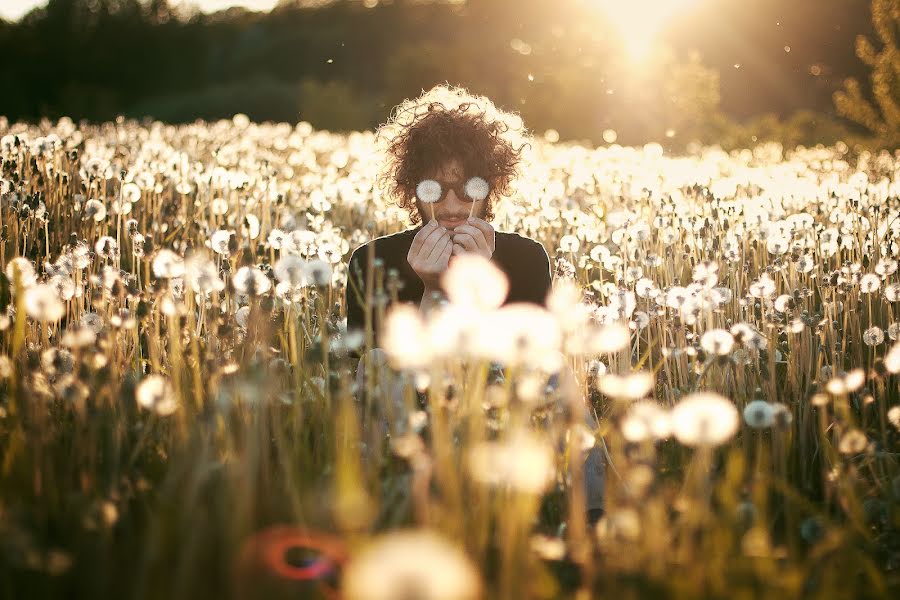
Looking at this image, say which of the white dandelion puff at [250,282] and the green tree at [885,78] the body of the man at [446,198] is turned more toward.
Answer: the white dandelion puff

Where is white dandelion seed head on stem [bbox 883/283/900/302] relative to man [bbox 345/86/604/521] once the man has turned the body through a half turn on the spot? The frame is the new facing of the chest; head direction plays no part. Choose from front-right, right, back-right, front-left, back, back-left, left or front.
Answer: right

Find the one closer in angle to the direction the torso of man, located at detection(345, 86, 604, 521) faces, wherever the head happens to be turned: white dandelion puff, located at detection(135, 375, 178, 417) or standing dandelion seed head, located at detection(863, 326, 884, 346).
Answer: the white dandelion puff

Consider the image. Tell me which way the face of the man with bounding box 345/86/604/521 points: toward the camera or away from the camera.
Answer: toward the camera

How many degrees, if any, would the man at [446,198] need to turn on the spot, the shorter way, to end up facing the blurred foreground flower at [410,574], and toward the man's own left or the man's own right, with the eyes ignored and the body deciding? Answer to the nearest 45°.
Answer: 0° — they already face it

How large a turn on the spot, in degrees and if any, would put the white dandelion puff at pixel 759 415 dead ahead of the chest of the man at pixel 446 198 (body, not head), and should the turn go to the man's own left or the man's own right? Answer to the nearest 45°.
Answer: approximately 45° to the man's own left

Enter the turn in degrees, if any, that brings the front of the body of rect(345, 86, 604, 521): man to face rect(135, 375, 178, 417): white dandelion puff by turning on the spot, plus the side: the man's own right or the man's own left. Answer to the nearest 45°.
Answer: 0° — they already face it

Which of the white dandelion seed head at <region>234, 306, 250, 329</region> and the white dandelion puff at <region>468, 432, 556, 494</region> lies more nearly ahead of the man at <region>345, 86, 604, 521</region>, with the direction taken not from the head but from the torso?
the white dandelion puff

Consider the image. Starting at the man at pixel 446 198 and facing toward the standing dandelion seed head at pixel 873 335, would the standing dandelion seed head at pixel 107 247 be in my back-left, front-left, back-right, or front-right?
back-right

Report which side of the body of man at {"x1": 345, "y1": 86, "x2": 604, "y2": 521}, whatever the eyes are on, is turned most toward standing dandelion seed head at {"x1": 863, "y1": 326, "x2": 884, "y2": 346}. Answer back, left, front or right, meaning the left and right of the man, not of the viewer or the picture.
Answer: left

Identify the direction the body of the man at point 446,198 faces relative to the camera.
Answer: toward the camera

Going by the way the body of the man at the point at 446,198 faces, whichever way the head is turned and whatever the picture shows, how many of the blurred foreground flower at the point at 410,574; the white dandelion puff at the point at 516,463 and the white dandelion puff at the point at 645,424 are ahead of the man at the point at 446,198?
3

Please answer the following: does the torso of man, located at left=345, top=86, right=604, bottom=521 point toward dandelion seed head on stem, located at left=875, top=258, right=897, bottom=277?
no

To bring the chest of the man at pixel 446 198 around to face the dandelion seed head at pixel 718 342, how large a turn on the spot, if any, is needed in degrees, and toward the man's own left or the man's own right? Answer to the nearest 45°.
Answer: approximately 45° to the man's own left

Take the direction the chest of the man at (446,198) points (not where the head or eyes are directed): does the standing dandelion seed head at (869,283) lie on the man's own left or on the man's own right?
on the man's own left

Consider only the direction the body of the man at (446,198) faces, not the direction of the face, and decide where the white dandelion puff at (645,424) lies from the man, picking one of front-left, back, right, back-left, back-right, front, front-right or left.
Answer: front

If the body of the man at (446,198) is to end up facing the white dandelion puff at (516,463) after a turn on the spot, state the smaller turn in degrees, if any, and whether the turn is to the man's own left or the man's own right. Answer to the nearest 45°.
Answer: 0° — they already face it

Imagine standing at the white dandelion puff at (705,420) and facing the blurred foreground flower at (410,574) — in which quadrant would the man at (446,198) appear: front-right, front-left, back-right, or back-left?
back-right

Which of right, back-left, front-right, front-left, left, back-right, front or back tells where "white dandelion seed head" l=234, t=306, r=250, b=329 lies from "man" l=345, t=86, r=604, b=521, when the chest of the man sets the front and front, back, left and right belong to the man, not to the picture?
front-right

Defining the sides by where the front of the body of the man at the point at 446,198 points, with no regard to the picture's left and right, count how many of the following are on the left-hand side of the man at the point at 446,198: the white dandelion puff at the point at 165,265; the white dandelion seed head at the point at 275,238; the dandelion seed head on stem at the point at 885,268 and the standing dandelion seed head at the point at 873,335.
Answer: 2

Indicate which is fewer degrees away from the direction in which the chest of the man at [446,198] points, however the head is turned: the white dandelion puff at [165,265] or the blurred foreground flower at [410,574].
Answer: the blurred foreground flower

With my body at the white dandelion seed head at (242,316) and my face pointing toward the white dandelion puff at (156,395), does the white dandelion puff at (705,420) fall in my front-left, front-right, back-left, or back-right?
front-left

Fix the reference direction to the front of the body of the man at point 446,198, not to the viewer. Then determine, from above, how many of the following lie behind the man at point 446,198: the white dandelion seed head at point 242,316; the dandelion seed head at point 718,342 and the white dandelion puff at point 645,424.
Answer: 0

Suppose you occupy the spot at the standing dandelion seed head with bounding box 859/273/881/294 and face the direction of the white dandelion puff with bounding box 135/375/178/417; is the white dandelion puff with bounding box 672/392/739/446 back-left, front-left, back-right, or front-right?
front-left
